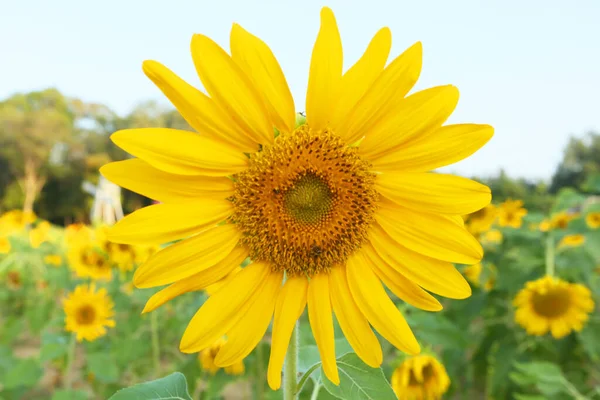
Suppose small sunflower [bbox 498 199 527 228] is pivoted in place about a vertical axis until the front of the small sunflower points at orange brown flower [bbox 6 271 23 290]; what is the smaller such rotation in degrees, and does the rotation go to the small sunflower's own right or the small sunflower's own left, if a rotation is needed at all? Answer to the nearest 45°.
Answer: approximately 90° to the small sunflower's own right

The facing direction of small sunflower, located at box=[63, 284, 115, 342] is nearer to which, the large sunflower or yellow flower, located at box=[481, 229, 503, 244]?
the large sunflower

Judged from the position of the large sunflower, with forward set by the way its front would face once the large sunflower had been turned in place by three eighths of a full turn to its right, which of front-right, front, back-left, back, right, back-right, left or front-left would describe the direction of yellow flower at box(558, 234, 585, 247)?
right

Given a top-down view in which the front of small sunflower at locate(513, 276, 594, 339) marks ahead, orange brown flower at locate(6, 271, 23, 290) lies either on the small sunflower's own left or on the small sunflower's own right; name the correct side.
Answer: on the small sunflower's own right

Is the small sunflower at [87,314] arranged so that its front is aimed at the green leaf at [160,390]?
yes

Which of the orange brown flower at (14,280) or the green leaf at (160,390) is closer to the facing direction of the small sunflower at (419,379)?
the green leaf

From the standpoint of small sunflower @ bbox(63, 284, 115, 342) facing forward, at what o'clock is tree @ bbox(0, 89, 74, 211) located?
The tree is roughly at 6 o'clock from the small sunflower.

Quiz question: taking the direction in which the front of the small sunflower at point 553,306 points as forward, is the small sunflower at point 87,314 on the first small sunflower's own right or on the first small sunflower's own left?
on the first small sunflower's own right
